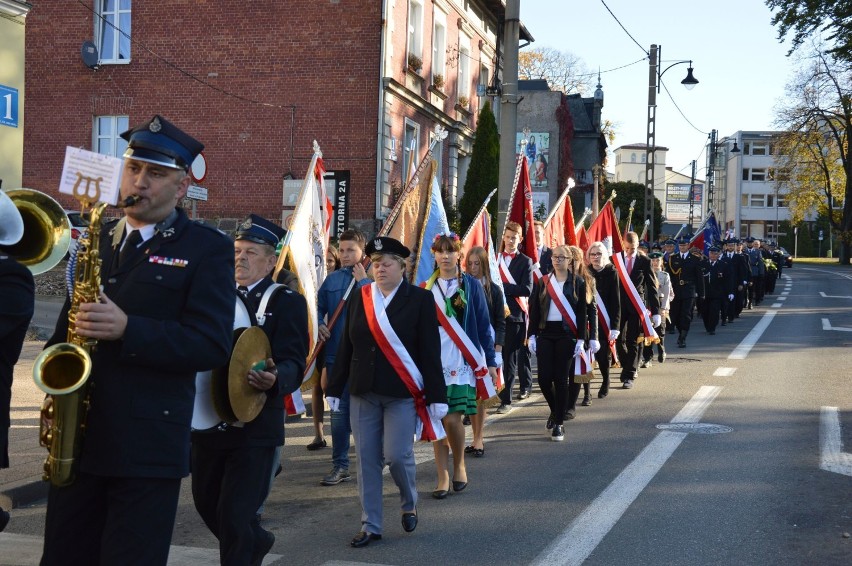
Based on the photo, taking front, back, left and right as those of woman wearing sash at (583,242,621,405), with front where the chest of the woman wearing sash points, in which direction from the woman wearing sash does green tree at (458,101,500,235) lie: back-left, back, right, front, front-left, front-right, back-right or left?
back-right

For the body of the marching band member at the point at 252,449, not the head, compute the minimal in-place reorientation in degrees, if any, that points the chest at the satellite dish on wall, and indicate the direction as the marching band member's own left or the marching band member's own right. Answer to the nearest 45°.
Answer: approximately 135° to the marching band member's own right

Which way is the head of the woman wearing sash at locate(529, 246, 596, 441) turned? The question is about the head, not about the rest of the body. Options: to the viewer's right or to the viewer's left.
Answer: to the viewer's left

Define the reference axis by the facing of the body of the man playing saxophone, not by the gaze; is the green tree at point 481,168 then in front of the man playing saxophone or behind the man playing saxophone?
behind

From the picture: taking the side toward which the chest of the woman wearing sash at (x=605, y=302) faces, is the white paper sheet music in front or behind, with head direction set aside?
in front

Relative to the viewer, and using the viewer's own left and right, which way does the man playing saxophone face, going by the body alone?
facing the viewer and to the left of the viewer

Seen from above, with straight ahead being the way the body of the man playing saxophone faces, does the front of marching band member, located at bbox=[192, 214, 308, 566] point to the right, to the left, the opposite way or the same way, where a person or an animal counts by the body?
the same way

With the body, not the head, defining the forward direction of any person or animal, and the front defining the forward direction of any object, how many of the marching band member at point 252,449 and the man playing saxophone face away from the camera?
0
